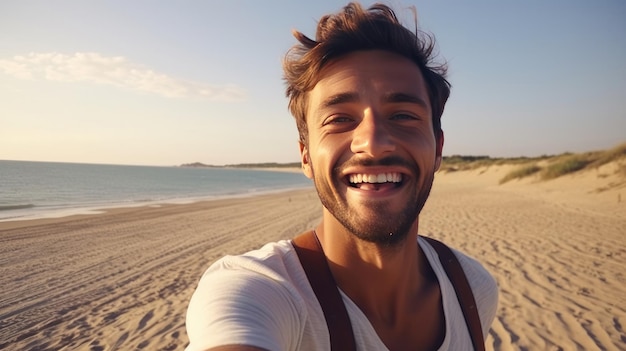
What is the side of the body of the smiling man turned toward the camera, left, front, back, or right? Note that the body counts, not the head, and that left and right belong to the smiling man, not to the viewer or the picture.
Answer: front

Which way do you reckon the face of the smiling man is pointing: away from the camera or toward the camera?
toward the camera
